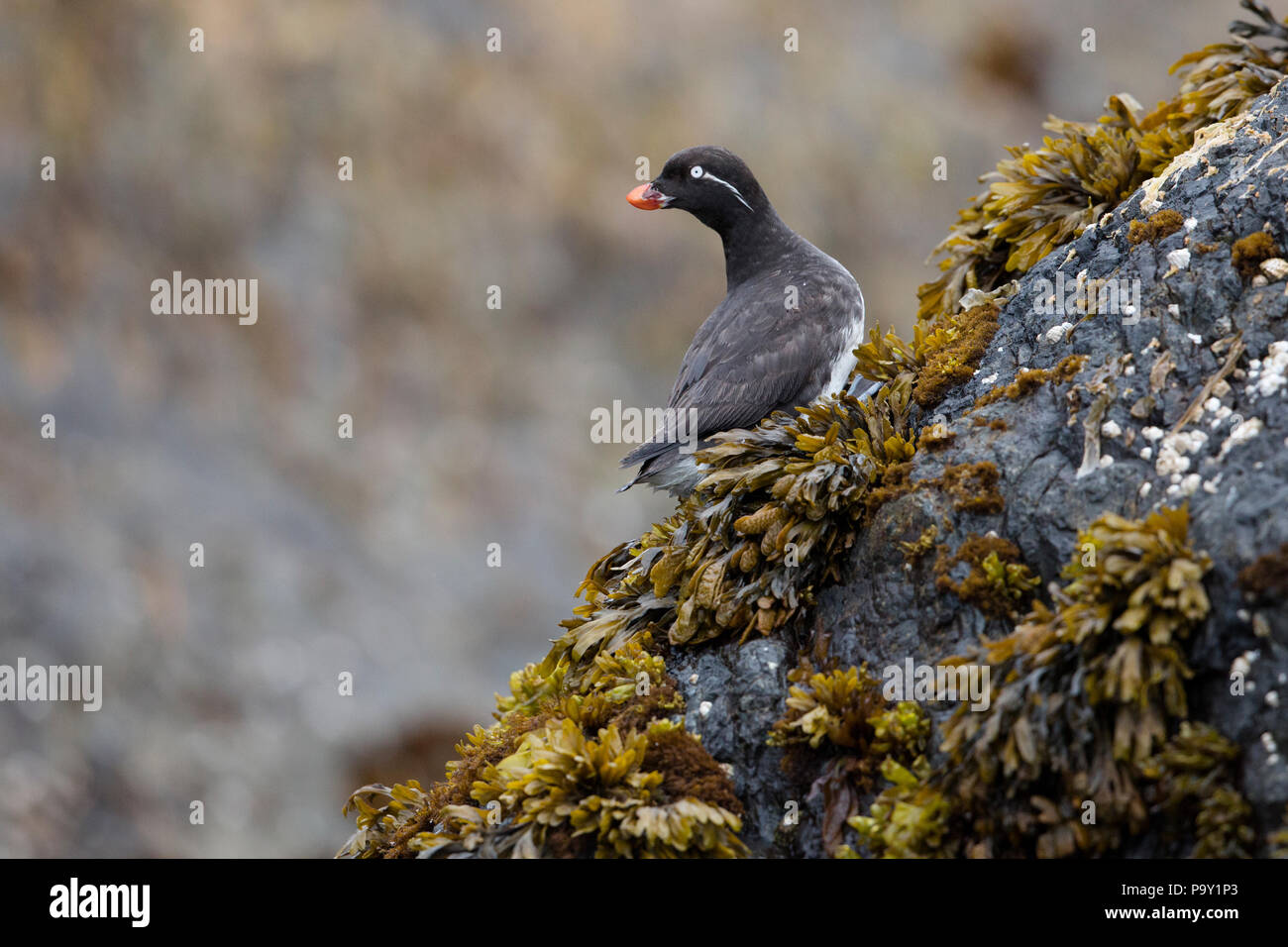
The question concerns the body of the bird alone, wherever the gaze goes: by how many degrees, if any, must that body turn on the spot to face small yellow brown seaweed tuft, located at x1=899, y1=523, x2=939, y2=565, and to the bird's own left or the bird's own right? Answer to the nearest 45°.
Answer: approximately 45° to the bird's own right

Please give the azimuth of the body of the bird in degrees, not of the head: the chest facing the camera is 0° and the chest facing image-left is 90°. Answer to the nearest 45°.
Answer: approximately 225°

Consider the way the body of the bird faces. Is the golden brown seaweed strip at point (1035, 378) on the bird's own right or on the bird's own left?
on the bird's own right

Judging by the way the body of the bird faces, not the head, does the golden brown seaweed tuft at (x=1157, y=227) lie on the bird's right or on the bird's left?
on the bird's right
